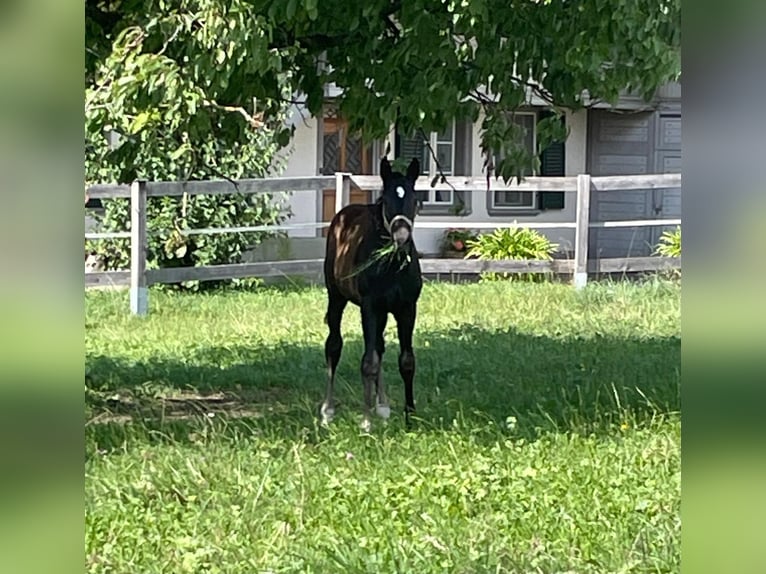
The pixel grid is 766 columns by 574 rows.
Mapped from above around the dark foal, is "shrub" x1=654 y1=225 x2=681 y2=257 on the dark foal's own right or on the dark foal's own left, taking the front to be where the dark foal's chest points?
on the dark foal's own left

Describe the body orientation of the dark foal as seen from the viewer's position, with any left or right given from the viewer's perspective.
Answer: facing the viewer and to the right of the viewer

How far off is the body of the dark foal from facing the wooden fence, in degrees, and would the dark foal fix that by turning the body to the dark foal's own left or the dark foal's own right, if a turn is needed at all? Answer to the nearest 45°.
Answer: approximately 135° to the dark foal's own left

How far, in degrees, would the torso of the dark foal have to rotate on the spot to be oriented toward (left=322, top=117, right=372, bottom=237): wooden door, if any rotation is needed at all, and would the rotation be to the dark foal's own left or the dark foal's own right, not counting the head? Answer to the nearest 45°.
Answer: approximately 135° to the dark foal's own left

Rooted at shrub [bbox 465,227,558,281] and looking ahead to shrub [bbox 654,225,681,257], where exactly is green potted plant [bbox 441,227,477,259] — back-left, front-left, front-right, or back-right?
back-left

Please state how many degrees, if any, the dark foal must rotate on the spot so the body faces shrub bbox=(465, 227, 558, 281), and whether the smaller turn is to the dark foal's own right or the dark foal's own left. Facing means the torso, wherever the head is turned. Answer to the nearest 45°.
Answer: approximately 135° to the dark foal's own left

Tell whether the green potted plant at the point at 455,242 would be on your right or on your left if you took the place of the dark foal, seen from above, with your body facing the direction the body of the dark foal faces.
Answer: on your left
